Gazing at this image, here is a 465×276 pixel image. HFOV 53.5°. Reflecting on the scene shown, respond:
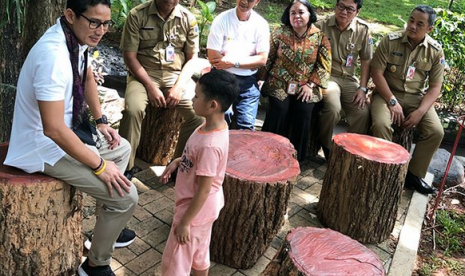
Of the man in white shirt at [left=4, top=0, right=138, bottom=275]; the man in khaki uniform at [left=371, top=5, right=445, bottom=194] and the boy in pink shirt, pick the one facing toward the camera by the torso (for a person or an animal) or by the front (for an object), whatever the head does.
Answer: the man in khaki uniform

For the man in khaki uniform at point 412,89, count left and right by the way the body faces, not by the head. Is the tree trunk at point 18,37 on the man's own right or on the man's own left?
on the man's own right

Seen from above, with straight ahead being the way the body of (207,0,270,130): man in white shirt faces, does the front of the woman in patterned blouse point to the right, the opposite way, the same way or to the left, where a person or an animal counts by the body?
the same way

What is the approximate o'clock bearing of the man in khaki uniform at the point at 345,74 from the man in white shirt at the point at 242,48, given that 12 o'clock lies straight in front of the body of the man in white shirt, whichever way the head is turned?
The man in khaki uniform is roughly at 8 o'clock from the man in white shirt.

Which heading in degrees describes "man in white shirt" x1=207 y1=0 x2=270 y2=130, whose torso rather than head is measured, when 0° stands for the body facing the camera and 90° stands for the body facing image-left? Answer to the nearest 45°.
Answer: approximately 0°

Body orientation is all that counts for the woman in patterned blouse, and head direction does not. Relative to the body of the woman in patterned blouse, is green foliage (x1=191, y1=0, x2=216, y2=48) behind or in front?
behind

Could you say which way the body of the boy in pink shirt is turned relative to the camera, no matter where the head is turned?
to the viewer's left

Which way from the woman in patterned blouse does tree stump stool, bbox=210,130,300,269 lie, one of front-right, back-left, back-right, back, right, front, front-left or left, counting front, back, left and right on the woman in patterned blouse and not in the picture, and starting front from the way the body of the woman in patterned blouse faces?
front

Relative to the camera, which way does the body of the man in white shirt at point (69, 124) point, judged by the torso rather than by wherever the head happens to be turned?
to the viewer's right

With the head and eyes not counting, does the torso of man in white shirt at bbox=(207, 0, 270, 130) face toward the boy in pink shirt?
yes

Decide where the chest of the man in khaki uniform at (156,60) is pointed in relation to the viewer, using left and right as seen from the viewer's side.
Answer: facing the viewer

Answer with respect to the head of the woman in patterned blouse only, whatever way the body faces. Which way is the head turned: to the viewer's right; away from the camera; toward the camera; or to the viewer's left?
toward the camera

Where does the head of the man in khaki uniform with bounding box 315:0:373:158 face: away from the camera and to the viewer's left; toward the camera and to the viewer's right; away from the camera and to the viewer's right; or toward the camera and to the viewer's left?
toward the camera and to the viewer's left

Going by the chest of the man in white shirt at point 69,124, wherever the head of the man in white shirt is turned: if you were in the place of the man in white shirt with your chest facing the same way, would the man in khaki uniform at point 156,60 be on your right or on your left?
on your left

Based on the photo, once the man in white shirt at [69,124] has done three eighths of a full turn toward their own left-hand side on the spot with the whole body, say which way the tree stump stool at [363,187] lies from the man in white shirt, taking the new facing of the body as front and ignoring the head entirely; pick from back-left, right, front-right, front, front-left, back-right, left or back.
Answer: back-right

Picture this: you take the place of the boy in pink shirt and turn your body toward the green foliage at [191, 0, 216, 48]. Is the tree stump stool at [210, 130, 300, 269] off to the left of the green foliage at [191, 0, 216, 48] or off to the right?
right

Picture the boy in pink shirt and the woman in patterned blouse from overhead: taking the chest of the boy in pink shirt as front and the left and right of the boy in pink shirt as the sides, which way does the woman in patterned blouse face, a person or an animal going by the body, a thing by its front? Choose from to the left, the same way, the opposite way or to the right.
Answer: to the left
